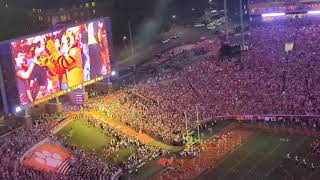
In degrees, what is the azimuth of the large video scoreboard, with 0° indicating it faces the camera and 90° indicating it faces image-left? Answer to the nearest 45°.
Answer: approximately 315°
